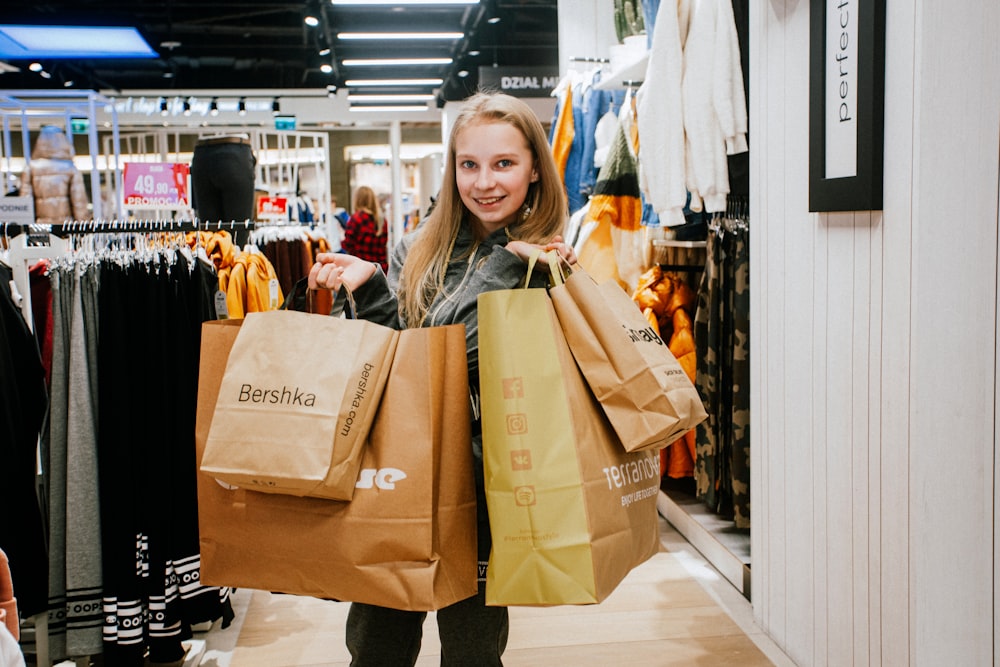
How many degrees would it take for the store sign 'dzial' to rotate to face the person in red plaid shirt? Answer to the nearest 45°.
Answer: approximately 90° to its right

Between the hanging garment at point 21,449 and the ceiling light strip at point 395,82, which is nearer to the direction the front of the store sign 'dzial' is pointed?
the hanging garment

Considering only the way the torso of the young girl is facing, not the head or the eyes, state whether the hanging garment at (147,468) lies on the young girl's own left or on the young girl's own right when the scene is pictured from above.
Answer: on the young girl's own right
